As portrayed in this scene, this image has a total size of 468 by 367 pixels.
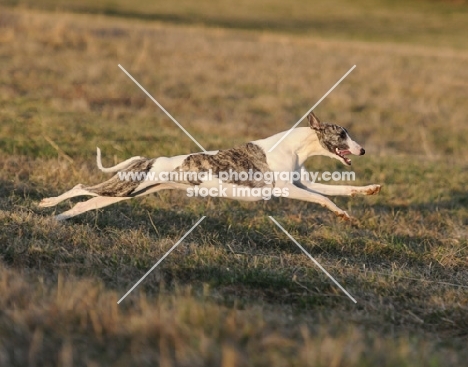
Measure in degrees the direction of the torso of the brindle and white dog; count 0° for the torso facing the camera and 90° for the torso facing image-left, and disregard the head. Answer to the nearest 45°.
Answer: approximately 270°
